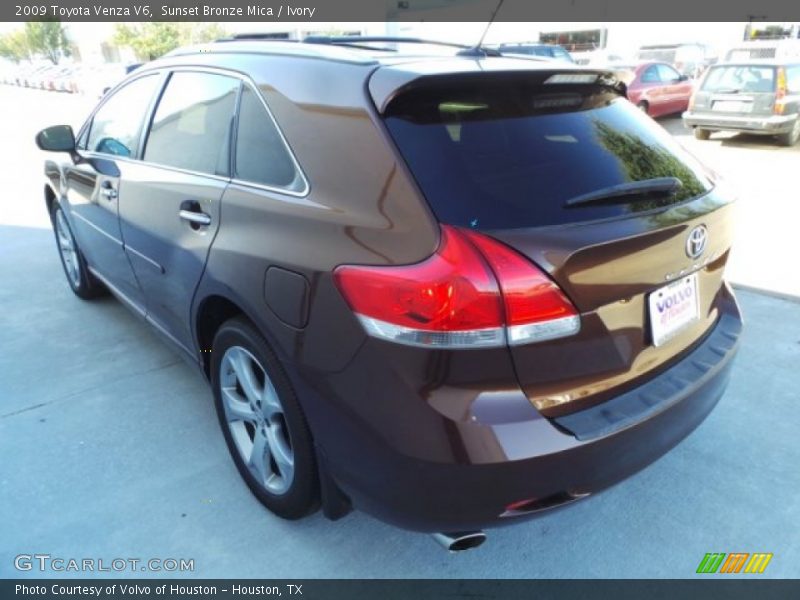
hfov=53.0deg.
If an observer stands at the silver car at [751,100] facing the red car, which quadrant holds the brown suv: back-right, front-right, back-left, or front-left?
back-left

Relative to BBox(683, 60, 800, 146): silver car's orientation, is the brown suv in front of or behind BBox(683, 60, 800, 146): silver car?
behind

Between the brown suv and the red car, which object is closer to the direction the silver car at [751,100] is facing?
the red car

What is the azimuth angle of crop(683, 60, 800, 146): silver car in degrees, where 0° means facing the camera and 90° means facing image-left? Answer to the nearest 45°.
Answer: approximately 225°

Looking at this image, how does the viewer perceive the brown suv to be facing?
facing away from the viewer and to the left of the viewer

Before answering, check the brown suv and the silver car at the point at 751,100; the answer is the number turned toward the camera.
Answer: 0

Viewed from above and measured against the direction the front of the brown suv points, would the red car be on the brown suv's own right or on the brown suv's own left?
on the brown suv's own right

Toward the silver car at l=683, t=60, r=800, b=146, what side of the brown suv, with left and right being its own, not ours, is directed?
right

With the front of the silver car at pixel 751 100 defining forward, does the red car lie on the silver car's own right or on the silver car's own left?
on the silver car's own left
